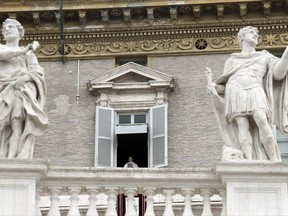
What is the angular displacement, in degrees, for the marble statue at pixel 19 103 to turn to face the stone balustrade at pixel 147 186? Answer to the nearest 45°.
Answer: approximately 90° to its left

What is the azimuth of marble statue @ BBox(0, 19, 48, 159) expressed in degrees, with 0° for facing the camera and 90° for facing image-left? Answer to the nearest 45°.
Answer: approximately 0°

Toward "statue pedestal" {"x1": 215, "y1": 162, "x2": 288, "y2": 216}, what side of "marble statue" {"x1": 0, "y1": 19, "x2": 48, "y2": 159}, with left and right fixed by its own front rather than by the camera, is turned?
left
